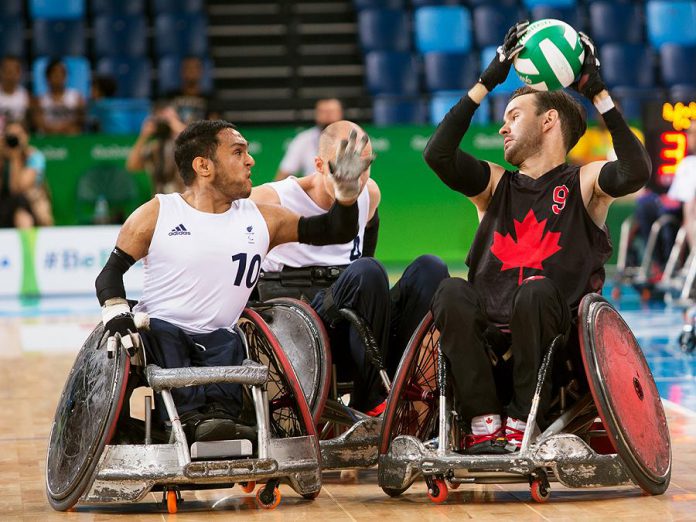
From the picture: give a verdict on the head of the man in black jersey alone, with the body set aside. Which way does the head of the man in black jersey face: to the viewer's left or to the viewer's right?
to the viewer's left

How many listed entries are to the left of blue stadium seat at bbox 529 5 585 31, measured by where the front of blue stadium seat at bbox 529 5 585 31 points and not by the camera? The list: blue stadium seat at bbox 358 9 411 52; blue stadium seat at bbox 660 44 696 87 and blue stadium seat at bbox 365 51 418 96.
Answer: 1

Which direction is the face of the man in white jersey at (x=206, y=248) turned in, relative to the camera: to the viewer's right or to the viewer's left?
to the viewer's right

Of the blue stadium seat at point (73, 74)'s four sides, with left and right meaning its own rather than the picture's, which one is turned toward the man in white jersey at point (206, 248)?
front

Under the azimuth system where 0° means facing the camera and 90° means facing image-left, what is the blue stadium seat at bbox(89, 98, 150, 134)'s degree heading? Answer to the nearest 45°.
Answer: approximately 0°

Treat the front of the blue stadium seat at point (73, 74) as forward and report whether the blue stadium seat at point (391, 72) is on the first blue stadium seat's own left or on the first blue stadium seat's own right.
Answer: on the first blue stadium seat's own left

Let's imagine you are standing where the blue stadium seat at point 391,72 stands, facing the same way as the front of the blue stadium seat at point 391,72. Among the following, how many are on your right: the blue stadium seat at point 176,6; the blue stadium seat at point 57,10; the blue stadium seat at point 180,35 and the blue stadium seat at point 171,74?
4

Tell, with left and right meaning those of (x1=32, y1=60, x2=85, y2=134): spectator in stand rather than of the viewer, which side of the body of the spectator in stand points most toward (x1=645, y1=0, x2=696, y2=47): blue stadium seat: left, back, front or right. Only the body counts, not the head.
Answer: left

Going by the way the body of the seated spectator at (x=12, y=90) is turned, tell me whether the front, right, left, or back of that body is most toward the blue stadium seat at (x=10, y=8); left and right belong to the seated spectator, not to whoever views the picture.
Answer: back
